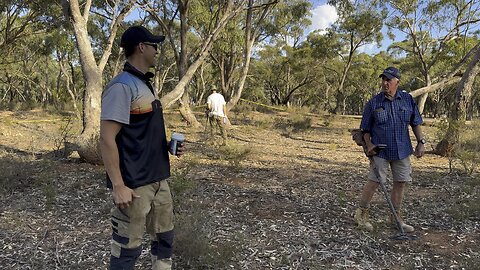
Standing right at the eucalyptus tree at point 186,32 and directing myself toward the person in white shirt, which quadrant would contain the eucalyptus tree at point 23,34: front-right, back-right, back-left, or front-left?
back-right

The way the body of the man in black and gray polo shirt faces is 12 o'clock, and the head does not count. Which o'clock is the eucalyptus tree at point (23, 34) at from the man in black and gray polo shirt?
The eucalyptus tree is roughly at 7 o'clock from the man in black and gray polo shirt.

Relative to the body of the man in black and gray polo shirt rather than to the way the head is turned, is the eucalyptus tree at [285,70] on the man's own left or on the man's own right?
on the man's own left

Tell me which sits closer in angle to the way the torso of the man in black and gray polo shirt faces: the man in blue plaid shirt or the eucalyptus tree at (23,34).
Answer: the man in blue plaid shirt

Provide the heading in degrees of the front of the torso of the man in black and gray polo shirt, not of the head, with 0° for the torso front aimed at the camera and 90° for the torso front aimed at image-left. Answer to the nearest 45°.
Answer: approximately 315°

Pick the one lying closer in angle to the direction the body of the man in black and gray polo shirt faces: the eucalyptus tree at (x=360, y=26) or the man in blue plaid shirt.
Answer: the man in blue plaid shirt

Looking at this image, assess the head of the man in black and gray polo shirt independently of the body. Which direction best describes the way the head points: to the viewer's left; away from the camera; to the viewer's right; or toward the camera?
to the viewer's right

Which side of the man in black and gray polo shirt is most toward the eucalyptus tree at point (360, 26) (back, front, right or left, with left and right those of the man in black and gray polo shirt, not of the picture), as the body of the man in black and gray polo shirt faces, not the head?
left
